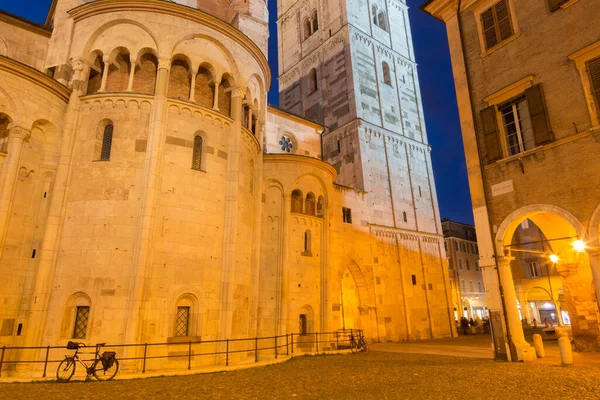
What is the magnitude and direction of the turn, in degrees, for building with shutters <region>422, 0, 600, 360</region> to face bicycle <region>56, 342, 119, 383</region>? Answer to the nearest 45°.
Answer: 0° — it already faces it

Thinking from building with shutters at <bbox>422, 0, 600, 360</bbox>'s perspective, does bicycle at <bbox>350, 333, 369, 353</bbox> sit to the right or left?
on its right

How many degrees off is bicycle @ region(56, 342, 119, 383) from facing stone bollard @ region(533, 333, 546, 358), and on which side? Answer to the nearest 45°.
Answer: approximately 180°

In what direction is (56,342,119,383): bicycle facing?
to the viewer's left

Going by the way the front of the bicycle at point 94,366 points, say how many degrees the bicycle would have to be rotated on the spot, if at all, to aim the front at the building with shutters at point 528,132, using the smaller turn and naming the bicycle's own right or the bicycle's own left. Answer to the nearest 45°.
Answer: approximately 135° to the bicycle's own left

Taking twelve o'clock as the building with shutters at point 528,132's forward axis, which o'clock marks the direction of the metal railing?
The metal railing is roughly at 1 o'clock from the building with shutters.

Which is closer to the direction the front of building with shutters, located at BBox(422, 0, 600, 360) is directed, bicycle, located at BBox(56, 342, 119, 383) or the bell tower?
the bicycle

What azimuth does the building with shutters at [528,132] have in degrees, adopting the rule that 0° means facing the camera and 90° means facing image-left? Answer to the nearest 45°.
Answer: approximately 45°

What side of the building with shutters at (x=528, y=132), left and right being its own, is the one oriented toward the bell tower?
right
